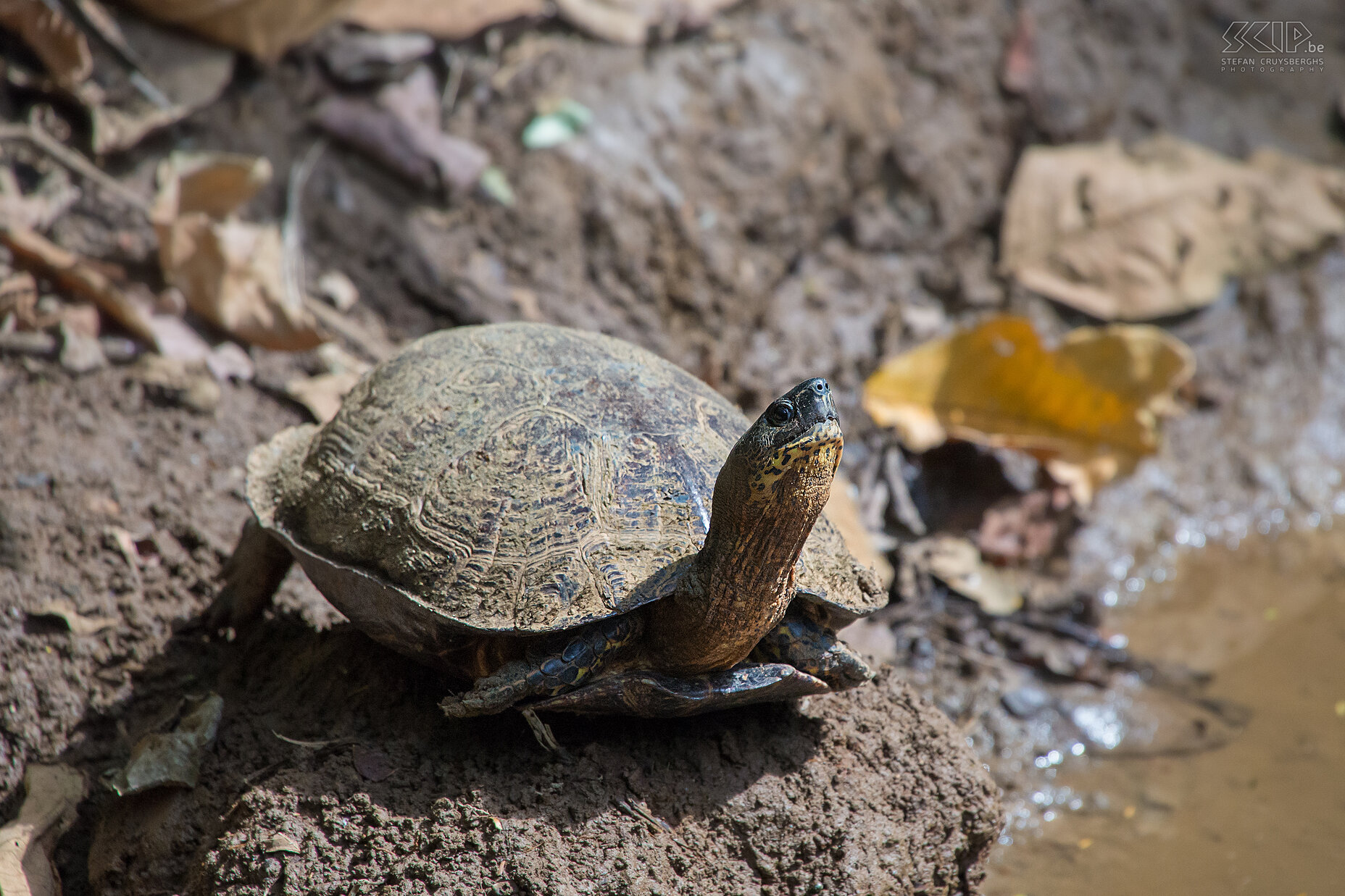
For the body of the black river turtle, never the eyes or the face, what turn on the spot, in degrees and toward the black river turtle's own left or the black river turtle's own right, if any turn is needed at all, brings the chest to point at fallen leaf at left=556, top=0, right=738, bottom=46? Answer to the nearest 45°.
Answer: approximately 135° to the black river turtle's own left

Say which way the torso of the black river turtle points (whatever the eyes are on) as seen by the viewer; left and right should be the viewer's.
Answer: facing the viewer and to the right of the viewer

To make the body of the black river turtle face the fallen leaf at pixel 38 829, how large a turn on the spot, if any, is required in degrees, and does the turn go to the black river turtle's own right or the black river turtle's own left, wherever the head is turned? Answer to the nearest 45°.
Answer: approximately 135° to the black river turtle's own right

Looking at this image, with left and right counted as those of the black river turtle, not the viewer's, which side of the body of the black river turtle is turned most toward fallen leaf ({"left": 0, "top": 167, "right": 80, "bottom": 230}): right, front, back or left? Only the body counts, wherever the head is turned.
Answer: back

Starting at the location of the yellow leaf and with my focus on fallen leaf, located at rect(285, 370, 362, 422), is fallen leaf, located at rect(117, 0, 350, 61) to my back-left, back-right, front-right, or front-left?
front-right

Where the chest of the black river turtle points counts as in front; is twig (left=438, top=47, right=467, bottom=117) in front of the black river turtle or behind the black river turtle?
behind

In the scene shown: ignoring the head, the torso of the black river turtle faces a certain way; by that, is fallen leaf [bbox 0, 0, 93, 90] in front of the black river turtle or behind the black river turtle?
behind
